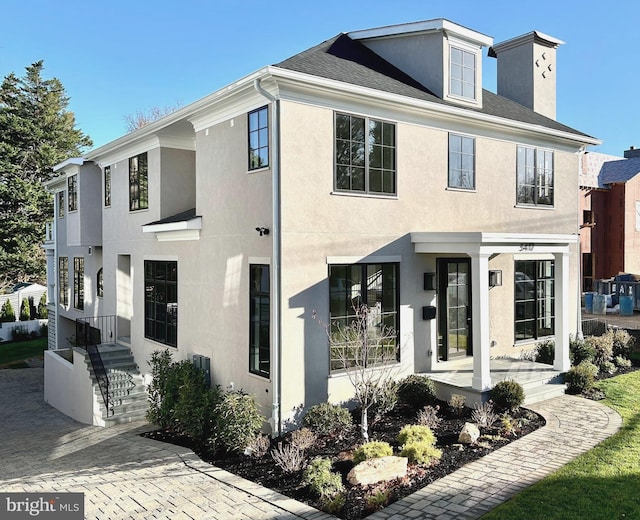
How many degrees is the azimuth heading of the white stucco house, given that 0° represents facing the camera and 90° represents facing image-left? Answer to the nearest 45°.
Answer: approximately 315°

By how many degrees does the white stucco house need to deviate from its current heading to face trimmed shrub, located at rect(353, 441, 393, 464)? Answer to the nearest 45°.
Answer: approximately 45° to its right

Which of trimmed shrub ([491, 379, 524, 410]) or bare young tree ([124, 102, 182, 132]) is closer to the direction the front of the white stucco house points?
the trimmed shrub

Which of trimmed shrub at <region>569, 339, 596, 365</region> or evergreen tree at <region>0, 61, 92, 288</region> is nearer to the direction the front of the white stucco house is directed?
the trimmed shrub

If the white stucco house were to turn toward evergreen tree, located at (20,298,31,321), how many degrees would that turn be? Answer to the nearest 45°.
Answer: approximately 180°

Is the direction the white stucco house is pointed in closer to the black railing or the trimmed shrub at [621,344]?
the trimmed shrub

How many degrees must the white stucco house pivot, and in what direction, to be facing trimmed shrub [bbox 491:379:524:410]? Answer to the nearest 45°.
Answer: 0° — it already faces it

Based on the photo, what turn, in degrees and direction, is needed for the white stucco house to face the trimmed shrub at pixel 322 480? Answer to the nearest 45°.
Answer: approximately 45° to its right

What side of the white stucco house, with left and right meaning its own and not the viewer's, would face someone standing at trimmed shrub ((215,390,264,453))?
right
